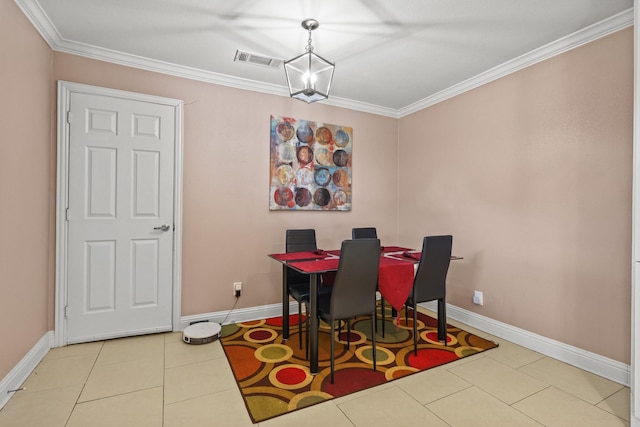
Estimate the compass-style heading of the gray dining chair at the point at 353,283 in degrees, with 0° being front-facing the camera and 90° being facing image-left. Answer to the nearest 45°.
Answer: approximately 135°

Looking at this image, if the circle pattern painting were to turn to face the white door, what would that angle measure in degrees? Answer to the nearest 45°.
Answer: approximately 90° to its right

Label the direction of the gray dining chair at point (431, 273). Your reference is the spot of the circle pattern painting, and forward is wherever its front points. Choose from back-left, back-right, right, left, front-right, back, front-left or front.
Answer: front

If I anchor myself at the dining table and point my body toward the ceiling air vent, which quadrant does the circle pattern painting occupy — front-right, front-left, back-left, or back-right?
front-right

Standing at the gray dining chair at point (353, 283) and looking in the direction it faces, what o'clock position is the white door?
The white door is roughly at 11 o'clock from the gray dining chair.

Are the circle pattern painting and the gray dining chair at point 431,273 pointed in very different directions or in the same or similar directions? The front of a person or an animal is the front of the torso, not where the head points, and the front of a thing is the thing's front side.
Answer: very different directions

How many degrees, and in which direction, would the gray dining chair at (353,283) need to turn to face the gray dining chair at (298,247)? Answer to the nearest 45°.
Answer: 0° — it already faces it

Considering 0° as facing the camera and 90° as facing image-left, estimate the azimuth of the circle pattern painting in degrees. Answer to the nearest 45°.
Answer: approximately 315°

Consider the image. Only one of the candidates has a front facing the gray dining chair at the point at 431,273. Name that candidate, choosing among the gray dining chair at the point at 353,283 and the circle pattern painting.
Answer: the circle pattern painting

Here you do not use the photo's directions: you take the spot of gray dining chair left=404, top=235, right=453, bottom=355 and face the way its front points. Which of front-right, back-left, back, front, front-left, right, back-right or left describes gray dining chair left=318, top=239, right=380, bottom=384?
left

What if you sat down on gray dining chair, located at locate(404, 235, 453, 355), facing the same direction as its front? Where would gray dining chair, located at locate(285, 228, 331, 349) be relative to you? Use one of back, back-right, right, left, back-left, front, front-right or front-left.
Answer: front-left

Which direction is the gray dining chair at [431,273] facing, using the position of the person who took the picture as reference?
facing away from the viewer and to the left of the viewer

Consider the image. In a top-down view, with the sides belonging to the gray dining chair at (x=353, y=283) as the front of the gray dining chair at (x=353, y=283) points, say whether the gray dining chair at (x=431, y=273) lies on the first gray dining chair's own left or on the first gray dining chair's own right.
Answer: on the first gray dining chair's own right

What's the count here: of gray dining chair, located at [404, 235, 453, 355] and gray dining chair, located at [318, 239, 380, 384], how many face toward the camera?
0
